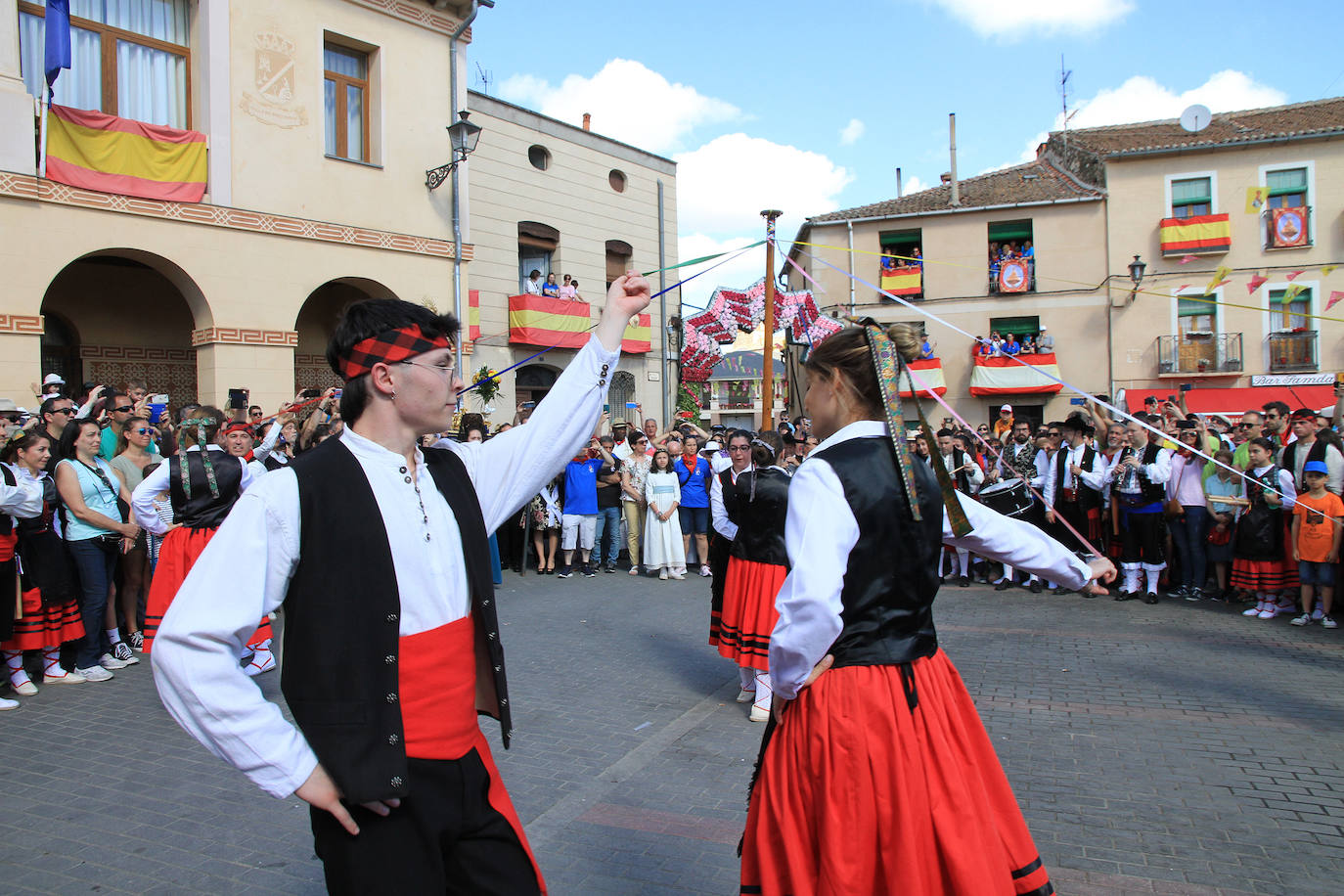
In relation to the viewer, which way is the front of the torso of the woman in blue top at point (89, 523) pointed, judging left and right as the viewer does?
facing the viewer and to the right of the viewer

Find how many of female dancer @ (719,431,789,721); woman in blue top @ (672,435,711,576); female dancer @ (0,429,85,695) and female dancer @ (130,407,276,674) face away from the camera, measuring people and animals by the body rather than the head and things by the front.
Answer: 2

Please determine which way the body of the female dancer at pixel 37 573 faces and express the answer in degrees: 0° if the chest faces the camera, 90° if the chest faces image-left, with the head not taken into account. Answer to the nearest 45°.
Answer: approximately 315°

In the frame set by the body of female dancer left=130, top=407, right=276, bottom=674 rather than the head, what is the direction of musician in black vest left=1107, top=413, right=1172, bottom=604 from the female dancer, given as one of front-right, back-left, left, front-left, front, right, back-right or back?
right

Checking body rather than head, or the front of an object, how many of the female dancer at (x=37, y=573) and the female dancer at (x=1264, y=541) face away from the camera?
0

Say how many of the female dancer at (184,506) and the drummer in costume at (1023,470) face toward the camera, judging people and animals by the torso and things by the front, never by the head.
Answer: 1

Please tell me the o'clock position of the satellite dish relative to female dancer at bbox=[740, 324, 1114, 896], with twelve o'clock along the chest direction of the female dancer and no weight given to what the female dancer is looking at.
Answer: The satellite dish is roughly at 2 o'clock from the female dancer.

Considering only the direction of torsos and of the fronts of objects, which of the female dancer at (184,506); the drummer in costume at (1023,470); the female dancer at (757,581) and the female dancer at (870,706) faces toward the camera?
the drummer in costume

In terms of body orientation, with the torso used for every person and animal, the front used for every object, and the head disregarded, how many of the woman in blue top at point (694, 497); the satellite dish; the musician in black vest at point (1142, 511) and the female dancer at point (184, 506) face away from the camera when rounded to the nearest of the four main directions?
1

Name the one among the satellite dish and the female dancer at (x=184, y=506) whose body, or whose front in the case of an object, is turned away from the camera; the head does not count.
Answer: the female dancer

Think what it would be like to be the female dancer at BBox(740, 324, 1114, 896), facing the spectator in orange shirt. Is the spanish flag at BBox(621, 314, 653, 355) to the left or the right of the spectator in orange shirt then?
left

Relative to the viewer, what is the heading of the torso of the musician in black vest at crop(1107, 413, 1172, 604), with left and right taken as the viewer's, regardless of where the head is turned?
facing the viewer and to the left of the viewer

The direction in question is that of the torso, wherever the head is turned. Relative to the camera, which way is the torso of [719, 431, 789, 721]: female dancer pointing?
away from the camera

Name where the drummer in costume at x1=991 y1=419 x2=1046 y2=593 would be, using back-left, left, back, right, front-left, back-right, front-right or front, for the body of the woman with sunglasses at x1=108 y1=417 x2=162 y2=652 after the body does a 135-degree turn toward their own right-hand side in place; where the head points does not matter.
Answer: back

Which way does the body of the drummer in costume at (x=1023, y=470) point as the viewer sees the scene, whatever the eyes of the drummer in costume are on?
toward the camera

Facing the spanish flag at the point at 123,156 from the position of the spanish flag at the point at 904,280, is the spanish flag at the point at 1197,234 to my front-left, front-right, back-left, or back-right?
back-left

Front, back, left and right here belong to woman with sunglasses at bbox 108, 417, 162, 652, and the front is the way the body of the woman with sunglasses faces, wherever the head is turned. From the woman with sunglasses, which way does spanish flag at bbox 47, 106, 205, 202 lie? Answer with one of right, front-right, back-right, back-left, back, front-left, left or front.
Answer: back-left

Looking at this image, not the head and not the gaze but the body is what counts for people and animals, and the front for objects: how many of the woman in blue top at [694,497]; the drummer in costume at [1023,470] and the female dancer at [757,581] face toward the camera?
2

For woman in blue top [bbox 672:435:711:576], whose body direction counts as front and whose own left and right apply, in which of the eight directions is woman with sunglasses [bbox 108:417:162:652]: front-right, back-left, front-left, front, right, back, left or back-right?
front-right
